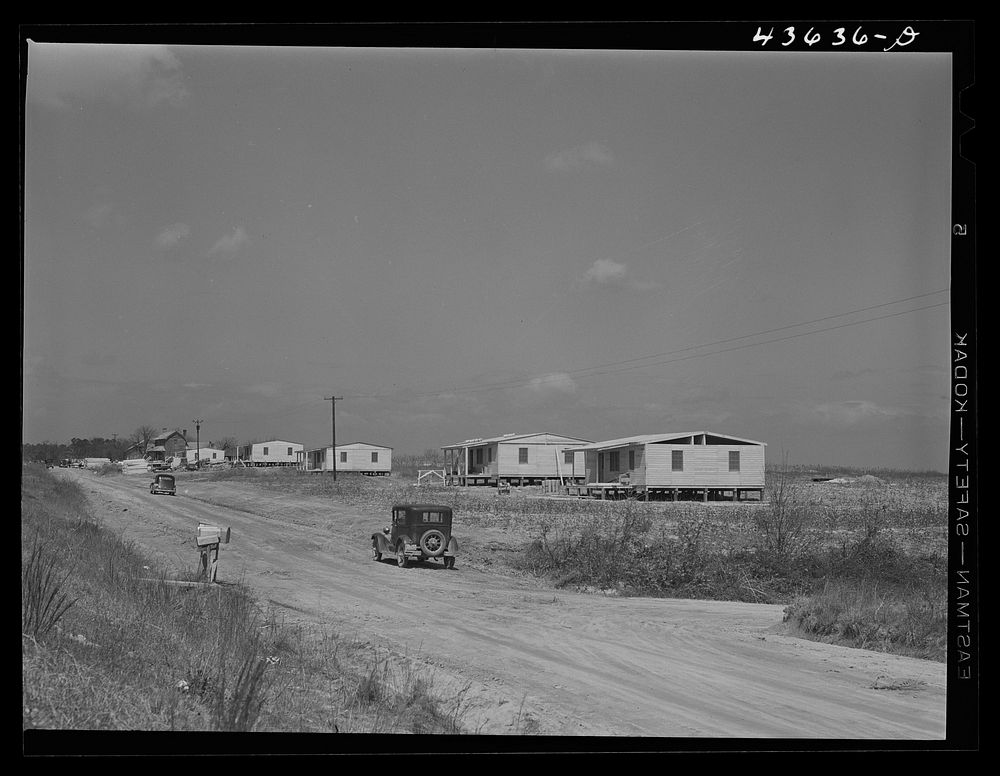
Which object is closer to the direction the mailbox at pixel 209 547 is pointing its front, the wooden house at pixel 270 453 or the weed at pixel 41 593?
the wooden house

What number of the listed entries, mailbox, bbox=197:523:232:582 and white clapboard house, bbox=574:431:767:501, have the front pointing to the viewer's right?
1

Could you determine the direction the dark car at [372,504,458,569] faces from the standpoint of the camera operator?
facing away from the viewer and to the left of the viewer

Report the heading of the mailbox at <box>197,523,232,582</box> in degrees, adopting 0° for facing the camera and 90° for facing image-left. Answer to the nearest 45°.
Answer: approximately 270°

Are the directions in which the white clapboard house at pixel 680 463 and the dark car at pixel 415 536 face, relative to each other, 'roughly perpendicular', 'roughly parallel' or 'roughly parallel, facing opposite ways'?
roughly perpendicular

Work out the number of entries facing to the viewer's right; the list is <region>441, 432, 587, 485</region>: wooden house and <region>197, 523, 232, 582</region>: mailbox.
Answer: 1
